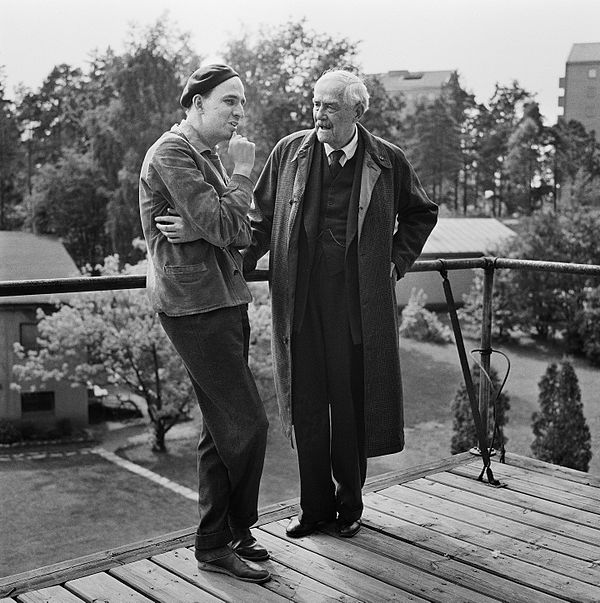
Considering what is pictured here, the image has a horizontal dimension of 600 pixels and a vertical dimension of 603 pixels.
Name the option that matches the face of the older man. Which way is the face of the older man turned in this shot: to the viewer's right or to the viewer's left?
to the viewer's left

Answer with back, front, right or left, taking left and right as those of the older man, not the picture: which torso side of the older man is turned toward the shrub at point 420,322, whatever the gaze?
back

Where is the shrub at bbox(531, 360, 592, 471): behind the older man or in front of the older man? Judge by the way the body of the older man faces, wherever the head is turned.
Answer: behind

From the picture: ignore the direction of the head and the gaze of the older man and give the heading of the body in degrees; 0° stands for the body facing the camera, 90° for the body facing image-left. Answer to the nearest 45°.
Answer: approximately 0°

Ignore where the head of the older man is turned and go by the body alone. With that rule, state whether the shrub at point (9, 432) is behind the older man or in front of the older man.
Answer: behind

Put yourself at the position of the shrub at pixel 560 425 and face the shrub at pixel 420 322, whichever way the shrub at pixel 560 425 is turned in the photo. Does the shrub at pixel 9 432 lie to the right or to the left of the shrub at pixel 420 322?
left
